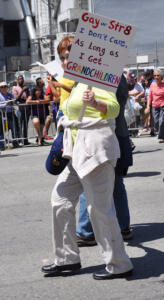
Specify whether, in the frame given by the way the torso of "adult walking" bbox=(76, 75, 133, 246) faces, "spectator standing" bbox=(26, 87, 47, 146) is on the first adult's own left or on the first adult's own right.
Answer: on the first adult's own right

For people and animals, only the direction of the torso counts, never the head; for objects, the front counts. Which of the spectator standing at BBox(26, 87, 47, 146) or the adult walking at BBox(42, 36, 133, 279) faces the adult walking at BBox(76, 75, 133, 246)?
the spectator standing

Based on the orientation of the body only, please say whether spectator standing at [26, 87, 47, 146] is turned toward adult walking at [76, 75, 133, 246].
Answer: yes

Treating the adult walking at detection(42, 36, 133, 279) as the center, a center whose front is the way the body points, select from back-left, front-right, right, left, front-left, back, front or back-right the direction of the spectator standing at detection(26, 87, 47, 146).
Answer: right

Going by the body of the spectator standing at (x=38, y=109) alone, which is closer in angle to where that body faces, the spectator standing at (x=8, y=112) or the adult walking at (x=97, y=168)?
the adult walking

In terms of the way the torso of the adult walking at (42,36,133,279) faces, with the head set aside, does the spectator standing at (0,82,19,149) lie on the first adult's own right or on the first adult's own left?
on the first adult's own right

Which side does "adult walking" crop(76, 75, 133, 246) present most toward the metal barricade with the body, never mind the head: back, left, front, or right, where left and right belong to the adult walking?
right

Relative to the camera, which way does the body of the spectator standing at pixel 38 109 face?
toward the camera
